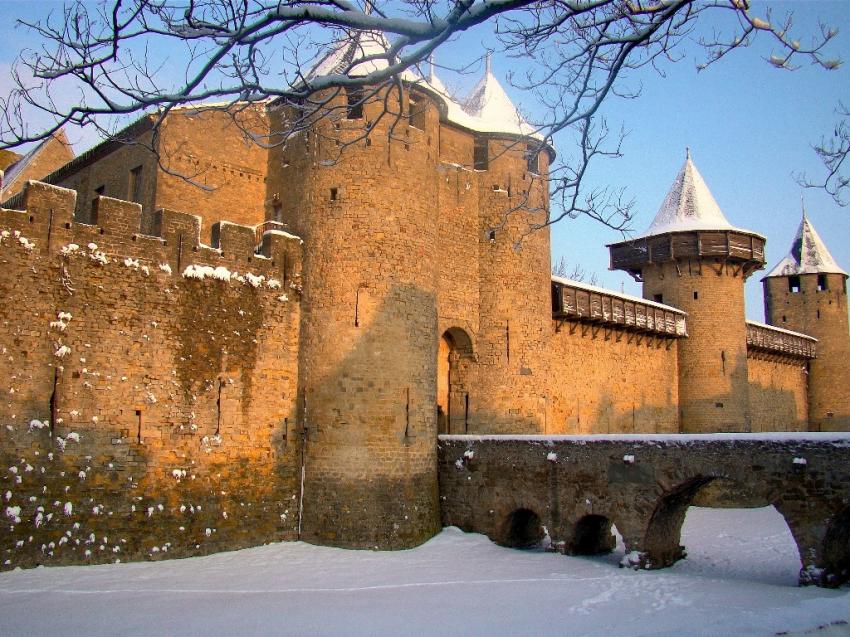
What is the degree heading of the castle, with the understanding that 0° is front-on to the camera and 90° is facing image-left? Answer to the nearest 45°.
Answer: approximately 315°
